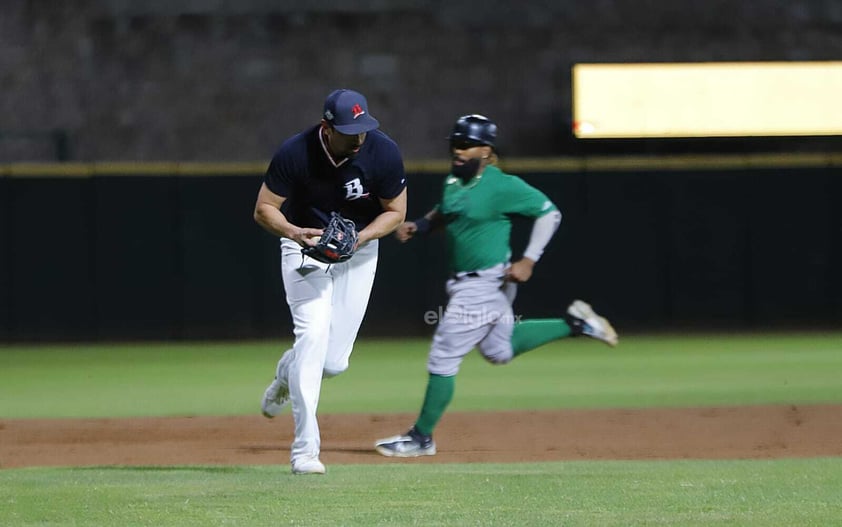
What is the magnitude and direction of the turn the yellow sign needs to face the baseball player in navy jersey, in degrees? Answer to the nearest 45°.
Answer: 0° — it already faces them

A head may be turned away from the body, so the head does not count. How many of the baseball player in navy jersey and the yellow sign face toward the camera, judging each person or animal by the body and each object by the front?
2

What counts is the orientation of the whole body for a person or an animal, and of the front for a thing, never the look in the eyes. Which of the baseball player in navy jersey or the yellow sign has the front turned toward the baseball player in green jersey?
the yellow sign

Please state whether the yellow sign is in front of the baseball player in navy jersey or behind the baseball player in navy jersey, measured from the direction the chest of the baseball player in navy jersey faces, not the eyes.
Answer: behind
